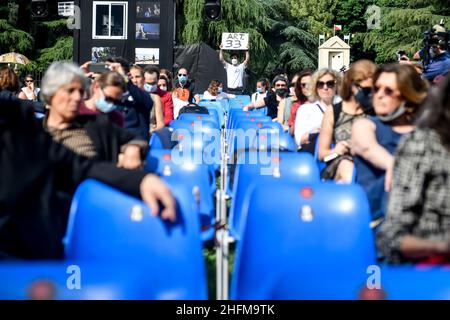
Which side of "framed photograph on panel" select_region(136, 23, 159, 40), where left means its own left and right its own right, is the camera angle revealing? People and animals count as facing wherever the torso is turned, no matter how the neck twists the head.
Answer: front

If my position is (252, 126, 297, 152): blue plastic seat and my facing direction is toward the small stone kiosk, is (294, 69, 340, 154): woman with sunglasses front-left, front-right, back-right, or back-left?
front-right

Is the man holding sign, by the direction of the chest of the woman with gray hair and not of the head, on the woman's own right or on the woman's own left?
on the woman's own left

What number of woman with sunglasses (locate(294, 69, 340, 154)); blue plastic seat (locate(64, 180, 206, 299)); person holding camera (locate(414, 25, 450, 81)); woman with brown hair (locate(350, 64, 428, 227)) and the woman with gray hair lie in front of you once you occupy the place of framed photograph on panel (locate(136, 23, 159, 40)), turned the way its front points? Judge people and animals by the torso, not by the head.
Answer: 5

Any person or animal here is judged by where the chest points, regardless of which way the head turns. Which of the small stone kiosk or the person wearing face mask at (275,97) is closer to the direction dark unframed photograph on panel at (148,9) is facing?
the person wearing face mask

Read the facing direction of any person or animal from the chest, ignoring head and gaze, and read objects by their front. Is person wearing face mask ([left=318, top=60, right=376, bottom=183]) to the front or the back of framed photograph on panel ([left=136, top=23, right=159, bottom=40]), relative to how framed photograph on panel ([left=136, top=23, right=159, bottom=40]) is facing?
to the front

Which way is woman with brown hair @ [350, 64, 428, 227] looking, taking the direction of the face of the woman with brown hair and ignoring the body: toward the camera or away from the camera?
toward the camera

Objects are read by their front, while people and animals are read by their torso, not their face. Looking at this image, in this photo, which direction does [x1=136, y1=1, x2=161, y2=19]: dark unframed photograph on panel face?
toward the camera

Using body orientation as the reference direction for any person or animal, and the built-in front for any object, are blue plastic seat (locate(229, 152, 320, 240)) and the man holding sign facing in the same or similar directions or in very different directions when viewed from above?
same or similar directions

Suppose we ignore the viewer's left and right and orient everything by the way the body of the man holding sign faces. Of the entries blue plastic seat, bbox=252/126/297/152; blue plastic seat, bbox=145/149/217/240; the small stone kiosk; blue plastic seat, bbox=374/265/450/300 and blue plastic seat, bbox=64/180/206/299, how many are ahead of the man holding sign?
4

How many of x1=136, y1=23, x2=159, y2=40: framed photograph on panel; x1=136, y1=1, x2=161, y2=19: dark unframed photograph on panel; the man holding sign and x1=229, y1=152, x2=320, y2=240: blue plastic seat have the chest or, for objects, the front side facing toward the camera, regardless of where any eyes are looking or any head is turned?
4

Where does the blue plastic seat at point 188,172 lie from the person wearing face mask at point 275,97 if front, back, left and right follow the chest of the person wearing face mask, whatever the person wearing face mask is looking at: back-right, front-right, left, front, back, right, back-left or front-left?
front

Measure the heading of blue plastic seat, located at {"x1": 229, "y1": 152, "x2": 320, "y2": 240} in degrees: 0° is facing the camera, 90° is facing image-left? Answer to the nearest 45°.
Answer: approximately 0°

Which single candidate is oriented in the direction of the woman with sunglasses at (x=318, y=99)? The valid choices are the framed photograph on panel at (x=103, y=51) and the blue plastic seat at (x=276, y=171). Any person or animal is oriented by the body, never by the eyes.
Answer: the framed photograph on panel
